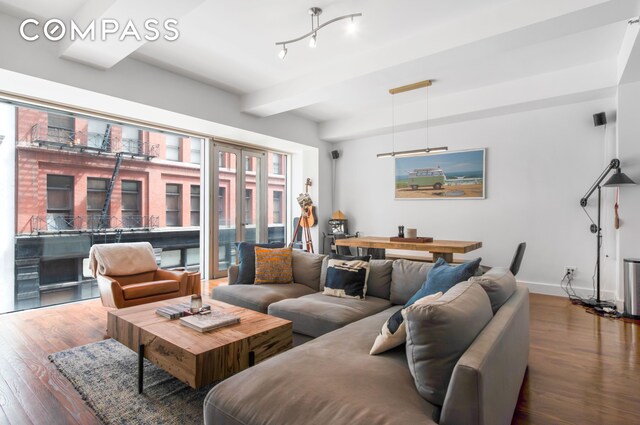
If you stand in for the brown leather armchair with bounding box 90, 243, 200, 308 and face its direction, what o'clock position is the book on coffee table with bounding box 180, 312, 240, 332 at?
The book on coffee table is roughly at 1 o'clock from the brown leather armchair.

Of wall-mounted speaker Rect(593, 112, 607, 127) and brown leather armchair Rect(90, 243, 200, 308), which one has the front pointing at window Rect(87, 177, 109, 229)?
the wall-mounted speaker

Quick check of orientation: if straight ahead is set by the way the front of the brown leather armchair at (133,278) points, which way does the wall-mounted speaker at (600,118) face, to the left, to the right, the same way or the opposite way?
to the right

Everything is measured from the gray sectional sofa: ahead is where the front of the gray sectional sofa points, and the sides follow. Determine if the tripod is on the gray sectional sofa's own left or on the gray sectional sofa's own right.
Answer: on the gray sectional sofa's own right

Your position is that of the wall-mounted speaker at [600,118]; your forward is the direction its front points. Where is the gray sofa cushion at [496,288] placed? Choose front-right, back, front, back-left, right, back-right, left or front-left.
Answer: front-left

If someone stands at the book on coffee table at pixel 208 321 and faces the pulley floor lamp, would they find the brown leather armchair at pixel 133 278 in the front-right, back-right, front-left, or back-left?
back-left

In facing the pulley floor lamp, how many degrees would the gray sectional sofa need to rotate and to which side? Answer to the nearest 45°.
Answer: approximately 180°

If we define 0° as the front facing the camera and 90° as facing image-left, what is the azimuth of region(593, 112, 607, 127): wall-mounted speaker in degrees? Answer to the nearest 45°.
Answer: approximately 45°
